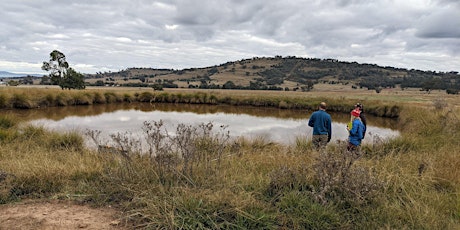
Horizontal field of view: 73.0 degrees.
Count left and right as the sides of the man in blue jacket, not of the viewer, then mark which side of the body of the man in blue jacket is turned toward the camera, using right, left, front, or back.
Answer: back
